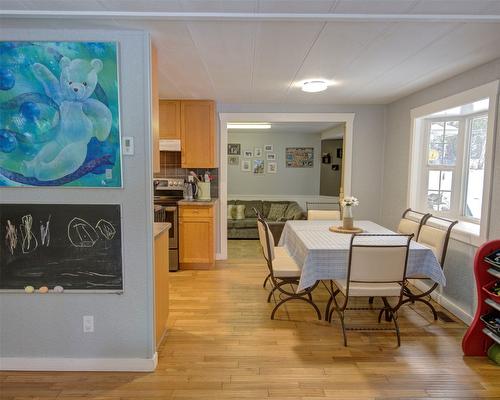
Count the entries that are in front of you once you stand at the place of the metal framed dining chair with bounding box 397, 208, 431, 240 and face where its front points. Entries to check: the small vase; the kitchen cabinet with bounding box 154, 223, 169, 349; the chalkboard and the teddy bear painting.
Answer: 4

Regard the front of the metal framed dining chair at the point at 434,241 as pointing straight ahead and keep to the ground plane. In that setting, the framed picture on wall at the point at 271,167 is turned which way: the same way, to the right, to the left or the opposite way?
to the left

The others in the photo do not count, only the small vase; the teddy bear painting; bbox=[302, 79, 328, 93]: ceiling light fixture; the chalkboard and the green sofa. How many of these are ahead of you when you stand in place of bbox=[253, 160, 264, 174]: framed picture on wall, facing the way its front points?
5

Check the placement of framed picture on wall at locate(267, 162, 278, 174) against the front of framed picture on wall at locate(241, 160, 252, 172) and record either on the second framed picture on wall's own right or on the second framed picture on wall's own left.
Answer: on the second framed picture on wall's own left

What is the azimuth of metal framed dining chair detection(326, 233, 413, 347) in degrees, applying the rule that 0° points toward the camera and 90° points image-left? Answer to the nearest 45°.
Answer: approximately 135°

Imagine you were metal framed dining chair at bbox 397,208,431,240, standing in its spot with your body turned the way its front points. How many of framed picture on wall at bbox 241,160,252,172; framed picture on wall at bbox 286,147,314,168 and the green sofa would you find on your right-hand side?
3

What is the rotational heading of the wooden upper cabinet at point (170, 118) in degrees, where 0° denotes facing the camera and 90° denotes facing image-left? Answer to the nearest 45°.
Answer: approximately 0°

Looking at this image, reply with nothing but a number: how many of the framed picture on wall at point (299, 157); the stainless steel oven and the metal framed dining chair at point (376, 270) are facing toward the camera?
2

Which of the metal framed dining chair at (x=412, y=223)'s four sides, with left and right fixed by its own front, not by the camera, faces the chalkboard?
front

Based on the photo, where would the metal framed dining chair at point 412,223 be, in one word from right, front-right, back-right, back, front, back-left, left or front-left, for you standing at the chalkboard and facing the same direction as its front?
left
